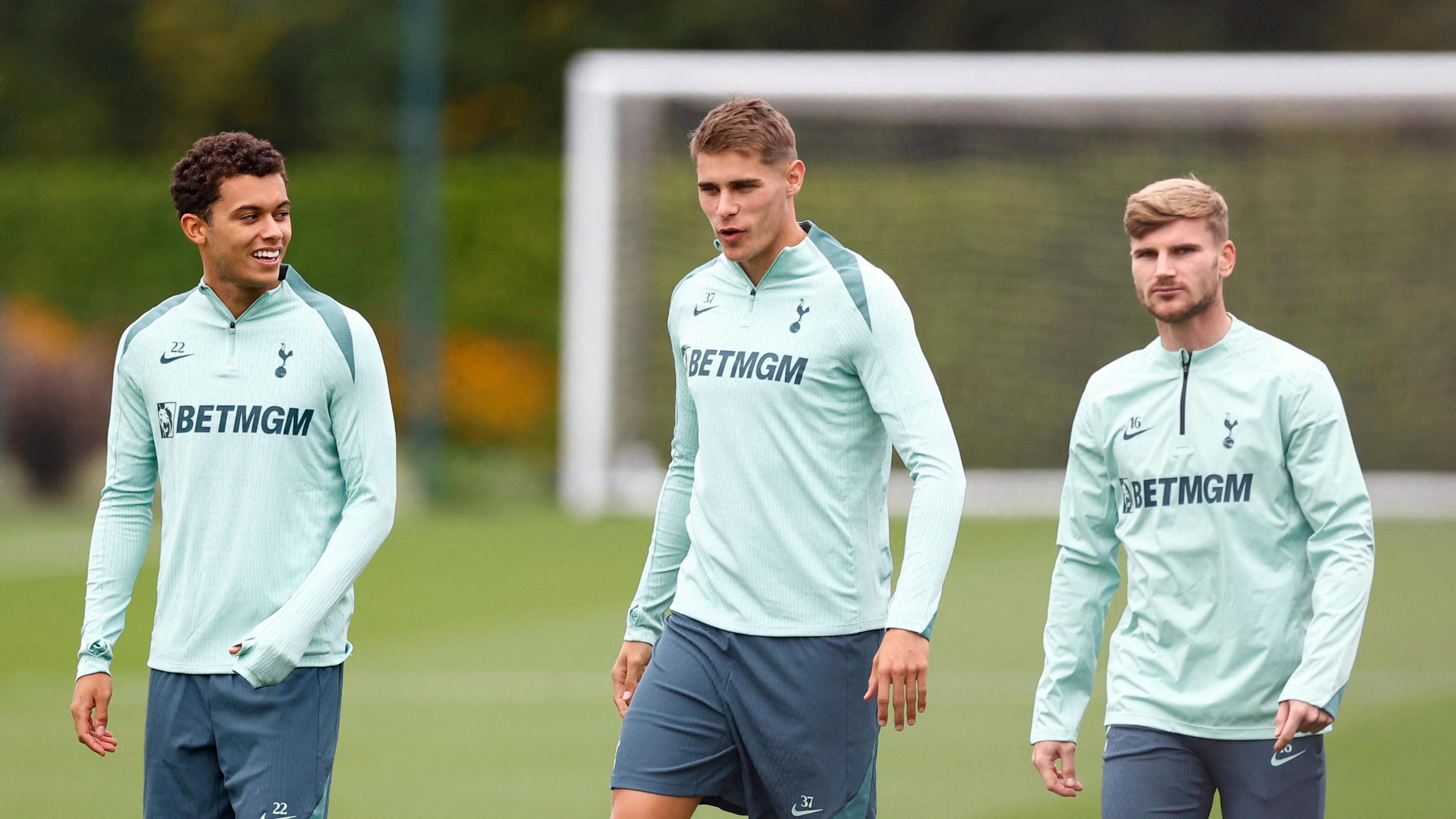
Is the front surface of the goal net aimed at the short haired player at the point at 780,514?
yes

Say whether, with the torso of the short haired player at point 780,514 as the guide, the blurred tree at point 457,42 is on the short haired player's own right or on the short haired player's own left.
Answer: on the short haired player's own right

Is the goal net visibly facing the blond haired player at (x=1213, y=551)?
yes

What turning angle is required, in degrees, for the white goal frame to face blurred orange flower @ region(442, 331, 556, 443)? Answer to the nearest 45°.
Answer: approximately 135° to its right

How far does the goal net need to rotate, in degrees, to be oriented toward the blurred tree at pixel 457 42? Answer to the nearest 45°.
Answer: approximately 135° to its right

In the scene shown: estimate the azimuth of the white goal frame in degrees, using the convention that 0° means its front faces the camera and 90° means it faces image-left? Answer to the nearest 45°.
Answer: approximately 0°

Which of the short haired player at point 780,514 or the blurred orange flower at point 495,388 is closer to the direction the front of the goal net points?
the short haired player

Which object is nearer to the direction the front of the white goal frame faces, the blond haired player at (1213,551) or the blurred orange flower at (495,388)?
the blond haired player
